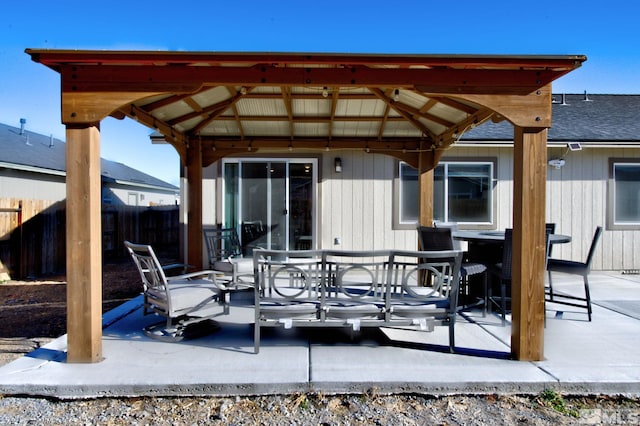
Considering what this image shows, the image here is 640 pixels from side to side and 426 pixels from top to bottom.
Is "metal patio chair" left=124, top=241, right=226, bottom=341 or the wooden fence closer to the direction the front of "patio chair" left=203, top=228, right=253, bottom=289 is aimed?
the metal patio chair

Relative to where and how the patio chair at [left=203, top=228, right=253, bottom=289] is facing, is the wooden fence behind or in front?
behind

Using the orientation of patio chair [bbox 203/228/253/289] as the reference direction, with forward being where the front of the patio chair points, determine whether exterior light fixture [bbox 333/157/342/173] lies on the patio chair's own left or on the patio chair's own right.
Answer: on the patio chair's own left

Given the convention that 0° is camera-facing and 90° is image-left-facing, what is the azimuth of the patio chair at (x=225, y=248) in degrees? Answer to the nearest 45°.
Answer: approximately 315°
